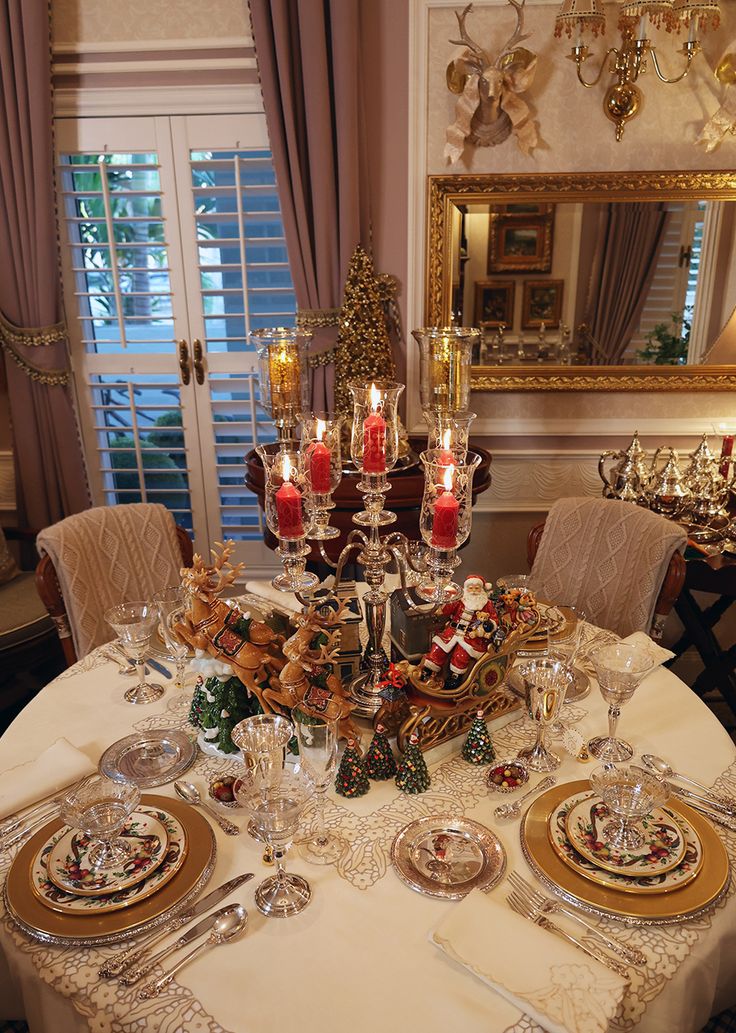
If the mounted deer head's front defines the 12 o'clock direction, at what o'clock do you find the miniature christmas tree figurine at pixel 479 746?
The miniature christmas tree figurine is roughly at 12 o'clock from the mounted deer head.

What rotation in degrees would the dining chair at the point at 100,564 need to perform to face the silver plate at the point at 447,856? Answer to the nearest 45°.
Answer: approximately 45° to its right

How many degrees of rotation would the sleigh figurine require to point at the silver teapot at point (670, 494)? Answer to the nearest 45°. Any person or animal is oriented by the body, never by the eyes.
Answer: approximately 180°

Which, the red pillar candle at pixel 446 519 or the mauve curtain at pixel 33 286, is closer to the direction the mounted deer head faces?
the red pillar candle

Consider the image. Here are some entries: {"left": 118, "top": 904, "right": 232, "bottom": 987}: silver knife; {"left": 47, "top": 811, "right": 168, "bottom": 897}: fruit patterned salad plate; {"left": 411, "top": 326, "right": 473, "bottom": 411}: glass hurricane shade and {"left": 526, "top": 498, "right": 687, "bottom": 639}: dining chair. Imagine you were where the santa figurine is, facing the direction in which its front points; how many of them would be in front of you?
2

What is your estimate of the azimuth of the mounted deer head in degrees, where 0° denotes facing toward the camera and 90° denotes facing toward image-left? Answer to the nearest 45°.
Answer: approximately 0°

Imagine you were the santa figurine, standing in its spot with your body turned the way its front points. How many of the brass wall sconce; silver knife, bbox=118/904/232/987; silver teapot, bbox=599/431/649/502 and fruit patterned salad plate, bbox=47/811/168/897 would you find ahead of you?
2

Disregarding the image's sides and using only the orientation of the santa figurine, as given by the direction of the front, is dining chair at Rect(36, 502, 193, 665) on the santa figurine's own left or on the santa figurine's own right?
on the santa figurine's own right

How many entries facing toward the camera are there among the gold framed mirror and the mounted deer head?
2

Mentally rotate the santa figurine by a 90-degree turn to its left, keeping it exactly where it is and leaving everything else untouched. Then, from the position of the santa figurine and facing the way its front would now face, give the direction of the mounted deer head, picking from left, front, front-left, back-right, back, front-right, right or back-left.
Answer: back-left

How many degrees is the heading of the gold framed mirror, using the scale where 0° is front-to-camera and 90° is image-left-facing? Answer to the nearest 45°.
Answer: approximately 0°

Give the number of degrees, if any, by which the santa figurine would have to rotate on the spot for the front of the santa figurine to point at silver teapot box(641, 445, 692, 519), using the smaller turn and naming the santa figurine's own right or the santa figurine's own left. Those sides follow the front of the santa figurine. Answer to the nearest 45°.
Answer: approximately 180°

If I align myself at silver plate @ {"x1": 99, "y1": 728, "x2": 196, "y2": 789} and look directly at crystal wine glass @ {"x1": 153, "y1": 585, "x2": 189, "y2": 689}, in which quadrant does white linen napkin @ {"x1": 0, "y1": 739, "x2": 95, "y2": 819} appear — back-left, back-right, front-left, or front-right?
back-left
